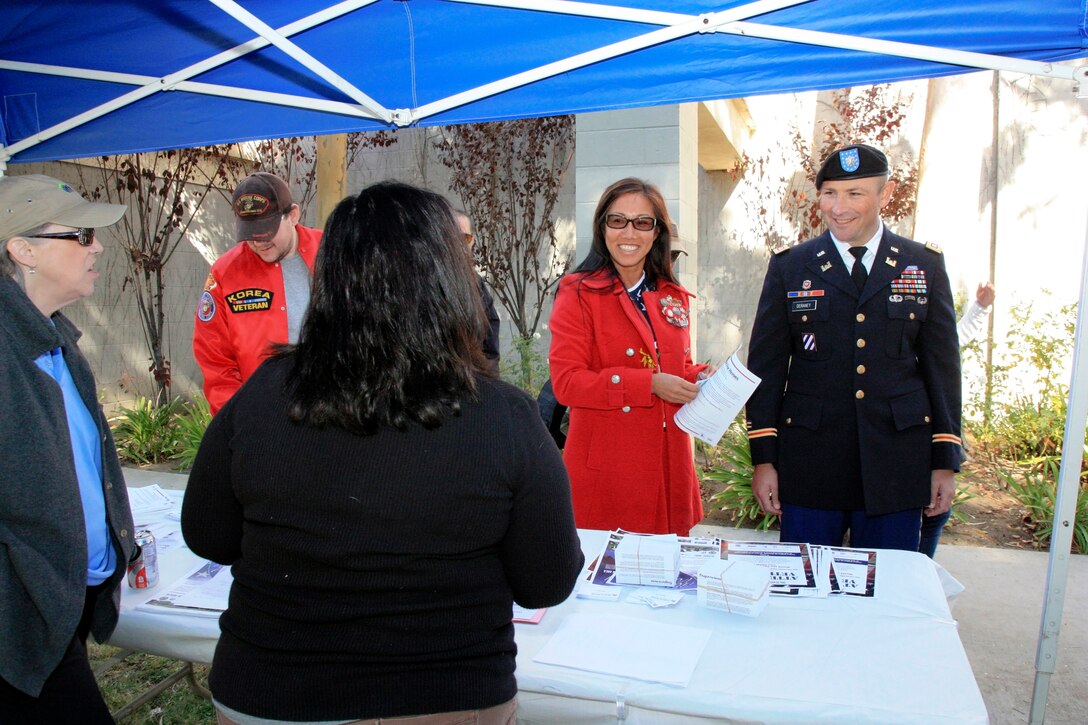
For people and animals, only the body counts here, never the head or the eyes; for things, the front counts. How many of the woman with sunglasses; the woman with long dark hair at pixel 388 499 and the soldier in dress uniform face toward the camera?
1

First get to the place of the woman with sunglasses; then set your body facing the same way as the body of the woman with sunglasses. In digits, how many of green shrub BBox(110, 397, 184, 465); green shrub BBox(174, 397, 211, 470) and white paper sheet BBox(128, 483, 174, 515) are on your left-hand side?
3

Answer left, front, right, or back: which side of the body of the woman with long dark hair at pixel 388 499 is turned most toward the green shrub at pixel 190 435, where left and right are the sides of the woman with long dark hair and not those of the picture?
front

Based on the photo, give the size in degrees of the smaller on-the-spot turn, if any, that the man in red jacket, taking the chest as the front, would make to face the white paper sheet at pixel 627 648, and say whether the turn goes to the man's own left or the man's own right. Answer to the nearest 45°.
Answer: approximately 45° to the man's own right

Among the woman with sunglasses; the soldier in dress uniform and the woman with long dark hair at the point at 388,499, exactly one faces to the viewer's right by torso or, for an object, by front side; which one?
the woman with sunglasses

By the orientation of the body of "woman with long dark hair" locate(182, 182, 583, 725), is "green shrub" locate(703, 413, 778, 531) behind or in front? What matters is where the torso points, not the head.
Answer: in front

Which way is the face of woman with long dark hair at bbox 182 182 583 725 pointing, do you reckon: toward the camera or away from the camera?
away from the camera

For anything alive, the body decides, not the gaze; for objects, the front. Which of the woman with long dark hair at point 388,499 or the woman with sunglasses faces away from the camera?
the woman with long dark hair

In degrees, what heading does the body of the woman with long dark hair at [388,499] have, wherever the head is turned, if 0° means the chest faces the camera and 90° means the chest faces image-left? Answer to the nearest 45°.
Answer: approximately 180°

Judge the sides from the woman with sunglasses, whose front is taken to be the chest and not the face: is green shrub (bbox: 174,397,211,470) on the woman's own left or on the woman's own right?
on the woman's own left

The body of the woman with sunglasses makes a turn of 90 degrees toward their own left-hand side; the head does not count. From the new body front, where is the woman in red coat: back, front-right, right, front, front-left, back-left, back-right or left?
right

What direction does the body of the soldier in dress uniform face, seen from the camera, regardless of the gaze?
toward the camera

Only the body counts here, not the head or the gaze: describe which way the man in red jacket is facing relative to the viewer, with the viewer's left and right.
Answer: facing the viewer and to the right of the viewer

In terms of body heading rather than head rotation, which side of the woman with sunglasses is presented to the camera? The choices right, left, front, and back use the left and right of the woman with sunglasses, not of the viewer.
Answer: right

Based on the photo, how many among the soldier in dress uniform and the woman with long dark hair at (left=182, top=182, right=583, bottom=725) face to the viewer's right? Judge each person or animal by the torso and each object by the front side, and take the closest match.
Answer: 0

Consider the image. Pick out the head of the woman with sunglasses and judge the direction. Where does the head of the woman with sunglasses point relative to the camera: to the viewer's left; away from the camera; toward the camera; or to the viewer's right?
to the viewer's right

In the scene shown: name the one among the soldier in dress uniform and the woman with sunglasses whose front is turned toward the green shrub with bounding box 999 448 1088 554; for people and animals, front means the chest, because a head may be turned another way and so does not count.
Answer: the woman with sunglasses
